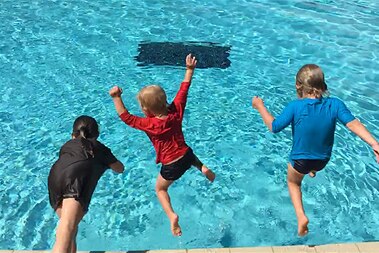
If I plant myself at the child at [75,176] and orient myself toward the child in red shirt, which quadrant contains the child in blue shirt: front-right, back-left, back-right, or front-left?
front-right

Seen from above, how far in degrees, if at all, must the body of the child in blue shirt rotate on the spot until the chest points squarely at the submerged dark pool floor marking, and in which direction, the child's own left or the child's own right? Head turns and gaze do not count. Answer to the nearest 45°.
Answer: approximately 45° to the child's own left

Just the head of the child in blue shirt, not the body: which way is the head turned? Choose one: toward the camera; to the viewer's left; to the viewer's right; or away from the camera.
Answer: away from the camera

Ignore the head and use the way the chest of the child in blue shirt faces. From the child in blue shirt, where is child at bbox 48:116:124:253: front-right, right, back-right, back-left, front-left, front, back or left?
back-left

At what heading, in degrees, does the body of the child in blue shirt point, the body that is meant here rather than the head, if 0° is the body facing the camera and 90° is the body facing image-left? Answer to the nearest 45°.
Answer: approximately 180°

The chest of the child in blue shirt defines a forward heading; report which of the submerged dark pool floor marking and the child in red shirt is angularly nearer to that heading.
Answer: the submerged dark pool floor marking

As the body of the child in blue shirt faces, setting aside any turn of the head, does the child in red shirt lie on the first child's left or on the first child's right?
on the first child's left
